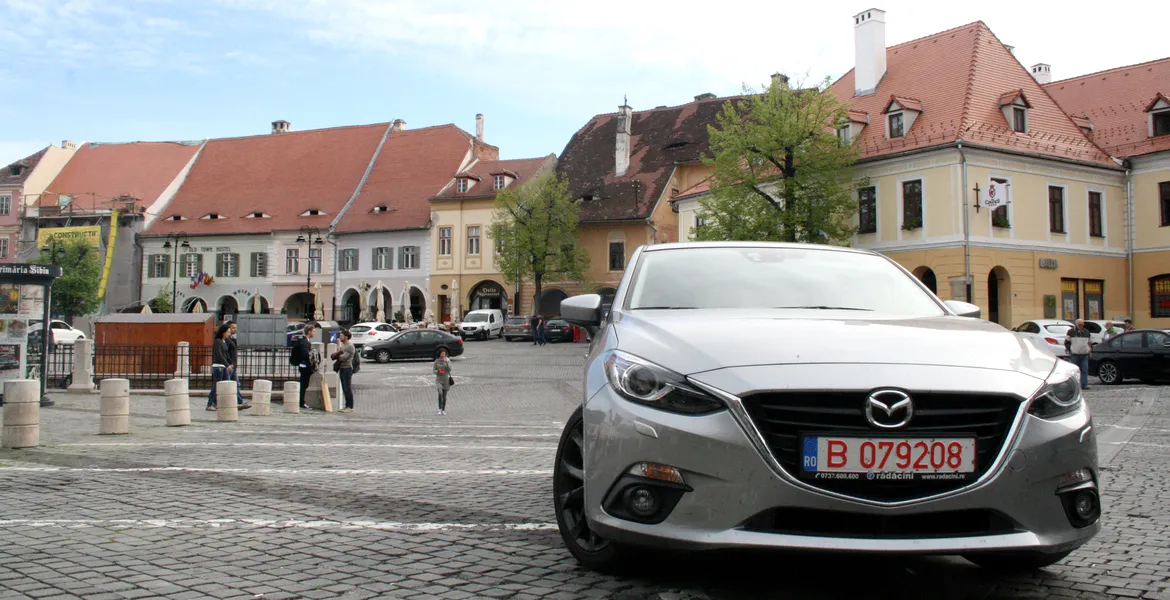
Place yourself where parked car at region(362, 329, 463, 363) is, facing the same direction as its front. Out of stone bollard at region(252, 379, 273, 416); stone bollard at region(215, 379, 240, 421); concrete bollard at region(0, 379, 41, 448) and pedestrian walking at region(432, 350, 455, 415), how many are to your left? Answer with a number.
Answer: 4

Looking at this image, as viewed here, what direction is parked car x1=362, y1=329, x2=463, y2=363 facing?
to the viewer's left

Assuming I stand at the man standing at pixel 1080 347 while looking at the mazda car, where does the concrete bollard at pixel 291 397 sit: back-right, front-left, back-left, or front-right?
front-right

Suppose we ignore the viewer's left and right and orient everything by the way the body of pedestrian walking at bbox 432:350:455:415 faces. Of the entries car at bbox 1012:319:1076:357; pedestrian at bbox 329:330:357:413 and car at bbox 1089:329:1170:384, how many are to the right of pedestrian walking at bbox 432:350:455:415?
1

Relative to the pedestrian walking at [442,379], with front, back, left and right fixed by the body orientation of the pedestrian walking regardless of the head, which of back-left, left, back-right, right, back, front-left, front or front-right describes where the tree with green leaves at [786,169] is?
back-left

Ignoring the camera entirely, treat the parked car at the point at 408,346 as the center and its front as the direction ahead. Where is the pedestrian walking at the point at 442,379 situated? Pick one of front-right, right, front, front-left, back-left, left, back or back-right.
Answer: left

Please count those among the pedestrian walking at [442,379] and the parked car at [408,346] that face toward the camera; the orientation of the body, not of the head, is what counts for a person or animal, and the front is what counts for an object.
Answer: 1

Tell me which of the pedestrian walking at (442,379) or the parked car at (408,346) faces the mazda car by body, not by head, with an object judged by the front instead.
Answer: the pedestrian walking

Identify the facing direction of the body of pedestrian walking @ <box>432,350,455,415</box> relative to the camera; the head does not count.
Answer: toward the camera

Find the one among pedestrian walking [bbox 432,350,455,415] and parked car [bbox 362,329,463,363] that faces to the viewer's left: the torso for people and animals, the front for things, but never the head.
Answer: the parked car

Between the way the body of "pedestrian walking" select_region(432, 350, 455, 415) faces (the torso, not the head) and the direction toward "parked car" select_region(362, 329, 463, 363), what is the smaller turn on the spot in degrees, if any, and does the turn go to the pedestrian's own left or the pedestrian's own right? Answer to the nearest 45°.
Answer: approximately 180°

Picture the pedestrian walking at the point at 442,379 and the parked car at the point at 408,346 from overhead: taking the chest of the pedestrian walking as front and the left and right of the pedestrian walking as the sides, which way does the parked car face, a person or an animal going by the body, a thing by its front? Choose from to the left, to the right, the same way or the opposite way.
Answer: to the right

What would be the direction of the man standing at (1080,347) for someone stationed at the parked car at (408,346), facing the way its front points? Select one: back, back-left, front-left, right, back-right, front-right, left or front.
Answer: back-left

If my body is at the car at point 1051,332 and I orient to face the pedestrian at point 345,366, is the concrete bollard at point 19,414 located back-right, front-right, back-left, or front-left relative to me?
front-left

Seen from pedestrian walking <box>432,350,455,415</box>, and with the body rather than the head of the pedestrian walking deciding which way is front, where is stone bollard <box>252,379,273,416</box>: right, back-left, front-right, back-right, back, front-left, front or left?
front-right

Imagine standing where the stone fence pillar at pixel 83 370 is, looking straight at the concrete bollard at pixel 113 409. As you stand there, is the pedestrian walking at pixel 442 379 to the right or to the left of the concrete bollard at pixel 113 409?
left

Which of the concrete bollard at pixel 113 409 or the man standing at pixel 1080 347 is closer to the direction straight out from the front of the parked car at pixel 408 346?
the concrete bollard
